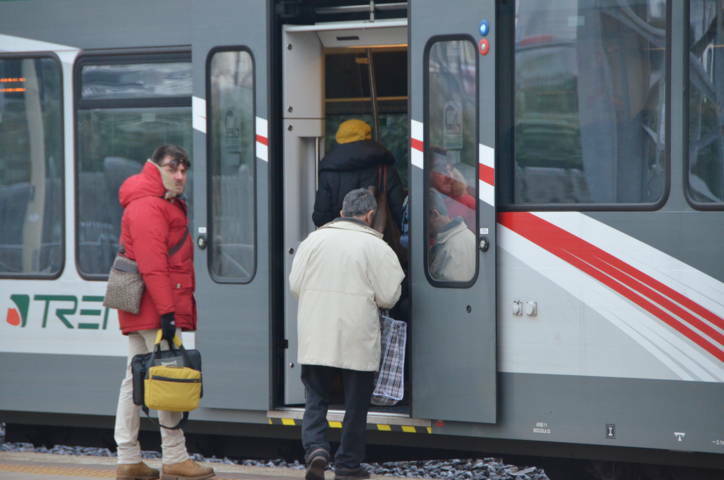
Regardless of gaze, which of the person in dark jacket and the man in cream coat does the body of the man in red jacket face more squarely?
the man in cream coat

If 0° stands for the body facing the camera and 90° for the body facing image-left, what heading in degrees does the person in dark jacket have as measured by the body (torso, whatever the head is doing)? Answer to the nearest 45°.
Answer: approximately 180°

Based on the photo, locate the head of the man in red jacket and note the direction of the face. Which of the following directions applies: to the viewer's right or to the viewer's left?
to the viewer's right

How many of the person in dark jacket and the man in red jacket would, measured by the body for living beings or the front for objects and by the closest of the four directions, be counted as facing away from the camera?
1

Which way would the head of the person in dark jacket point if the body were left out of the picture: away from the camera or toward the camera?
away from the camera

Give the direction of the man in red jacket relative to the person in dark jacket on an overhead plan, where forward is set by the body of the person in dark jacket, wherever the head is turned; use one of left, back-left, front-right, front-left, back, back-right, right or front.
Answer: back-left

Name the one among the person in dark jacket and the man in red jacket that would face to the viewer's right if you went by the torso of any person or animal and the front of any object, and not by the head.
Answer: the man in red jacket

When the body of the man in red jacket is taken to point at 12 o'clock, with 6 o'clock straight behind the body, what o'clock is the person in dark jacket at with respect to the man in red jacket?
The person in dark jacket is roughly at 11 o'clock from the man in red jacket.

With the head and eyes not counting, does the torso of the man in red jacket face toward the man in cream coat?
yes

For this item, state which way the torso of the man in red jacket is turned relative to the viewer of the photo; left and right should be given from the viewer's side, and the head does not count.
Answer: facing to the right of the viewer

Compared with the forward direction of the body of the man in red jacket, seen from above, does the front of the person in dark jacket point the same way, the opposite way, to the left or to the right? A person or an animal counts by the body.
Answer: to the left
